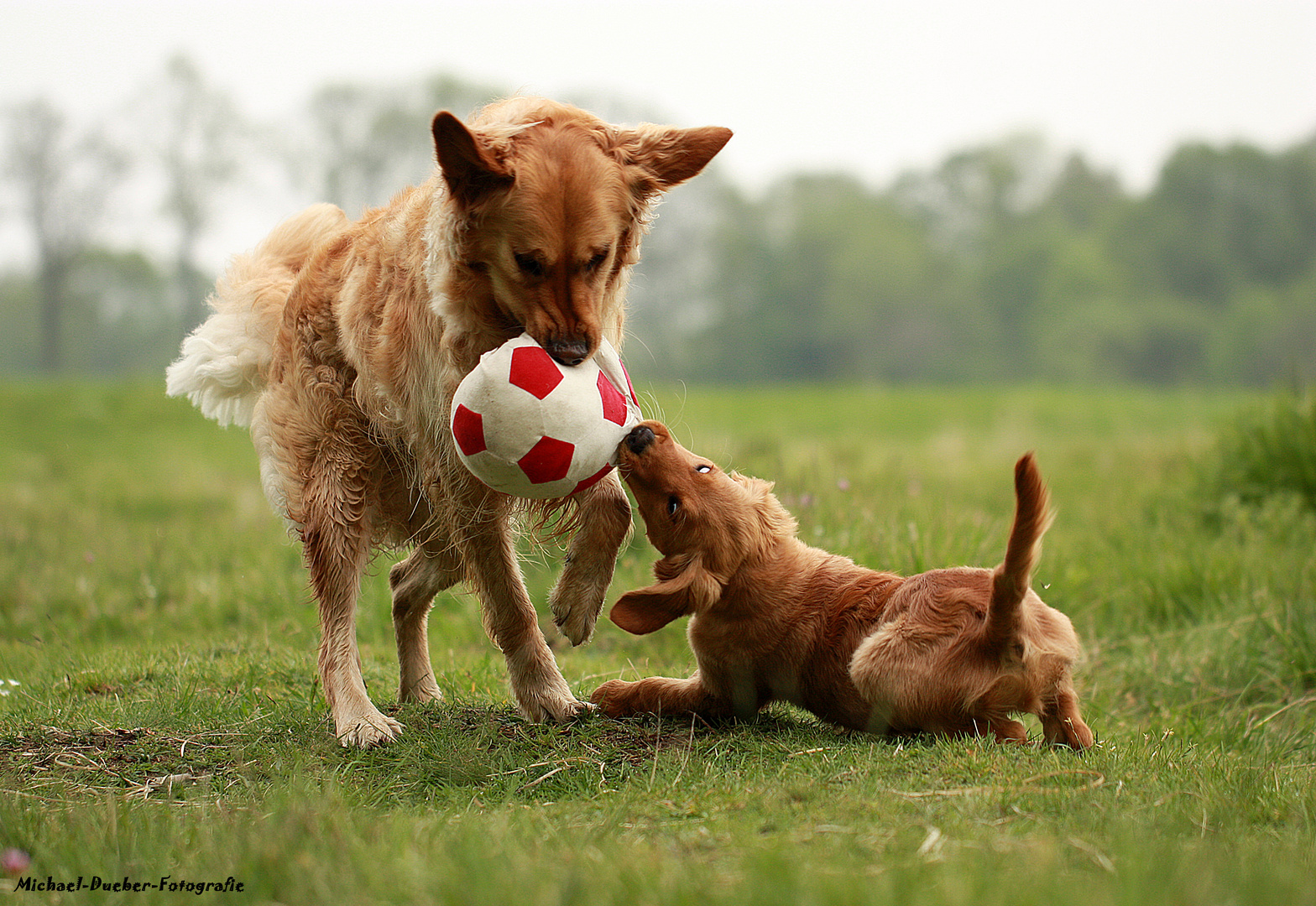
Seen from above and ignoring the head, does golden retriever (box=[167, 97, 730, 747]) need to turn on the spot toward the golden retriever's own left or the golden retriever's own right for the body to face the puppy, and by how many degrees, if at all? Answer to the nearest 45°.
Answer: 0° — it already faces it

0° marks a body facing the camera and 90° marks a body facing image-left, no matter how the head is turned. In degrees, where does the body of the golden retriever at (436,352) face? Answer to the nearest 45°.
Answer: approximately 315°
